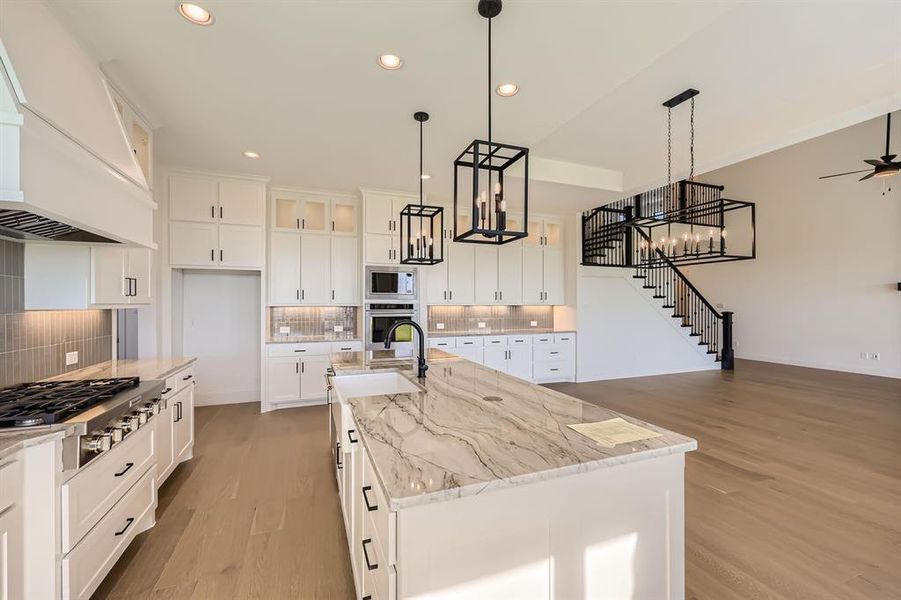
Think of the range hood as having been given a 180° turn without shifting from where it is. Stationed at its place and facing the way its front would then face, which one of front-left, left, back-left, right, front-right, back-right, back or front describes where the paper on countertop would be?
back

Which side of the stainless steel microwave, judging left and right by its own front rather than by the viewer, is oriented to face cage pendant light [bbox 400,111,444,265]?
front

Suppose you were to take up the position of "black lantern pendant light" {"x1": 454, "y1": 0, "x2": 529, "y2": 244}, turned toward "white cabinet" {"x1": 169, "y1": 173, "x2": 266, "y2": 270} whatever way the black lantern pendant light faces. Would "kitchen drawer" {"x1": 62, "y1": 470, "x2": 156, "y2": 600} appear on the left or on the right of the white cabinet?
left

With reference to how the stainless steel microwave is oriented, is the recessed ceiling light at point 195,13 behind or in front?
in front

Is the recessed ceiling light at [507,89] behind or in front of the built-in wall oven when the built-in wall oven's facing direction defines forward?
in front

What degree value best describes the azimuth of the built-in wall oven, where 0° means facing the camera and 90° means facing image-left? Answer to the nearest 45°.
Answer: approximately 0°

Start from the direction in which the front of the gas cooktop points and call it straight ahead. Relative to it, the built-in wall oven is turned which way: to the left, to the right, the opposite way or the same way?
to the right

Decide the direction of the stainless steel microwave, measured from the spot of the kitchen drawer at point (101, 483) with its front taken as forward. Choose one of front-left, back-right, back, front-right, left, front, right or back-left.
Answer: left

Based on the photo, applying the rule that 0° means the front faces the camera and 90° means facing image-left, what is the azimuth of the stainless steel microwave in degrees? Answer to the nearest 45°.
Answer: approximately 0°

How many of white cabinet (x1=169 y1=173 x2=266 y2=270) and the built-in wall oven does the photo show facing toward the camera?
2
